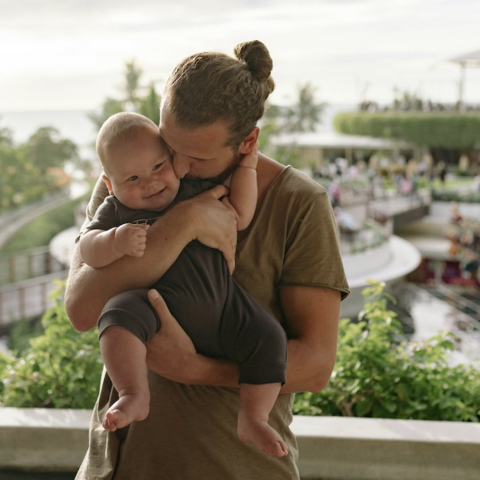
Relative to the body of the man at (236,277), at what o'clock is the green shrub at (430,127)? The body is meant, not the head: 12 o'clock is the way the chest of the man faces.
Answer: The green shrub is roughly at 7 o'clock from the man.

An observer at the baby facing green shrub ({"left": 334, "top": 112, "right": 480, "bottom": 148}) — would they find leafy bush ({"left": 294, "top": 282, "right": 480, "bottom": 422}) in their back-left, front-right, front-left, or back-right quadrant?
front-right

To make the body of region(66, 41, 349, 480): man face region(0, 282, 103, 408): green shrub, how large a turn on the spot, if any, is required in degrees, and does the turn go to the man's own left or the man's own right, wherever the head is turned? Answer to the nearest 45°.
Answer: approximately 90° to the man's own right

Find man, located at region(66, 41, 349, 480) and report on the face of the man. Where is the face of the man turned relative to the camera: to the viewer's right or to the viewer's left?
to the viewer's left

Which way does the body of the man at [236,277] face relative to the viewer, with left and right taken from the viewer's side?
facing the viewer and to the left of the viewer

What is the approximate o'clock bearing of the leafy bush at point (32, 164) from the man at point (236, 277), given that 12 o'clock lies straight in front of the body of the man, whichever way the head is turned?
The leafy bush is roughly at 4 o'clock from the man.
